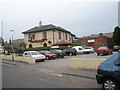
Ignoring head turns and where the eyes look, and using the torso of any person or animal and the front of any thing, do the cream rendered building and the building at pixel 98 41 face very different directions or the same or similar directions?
same or similar directions

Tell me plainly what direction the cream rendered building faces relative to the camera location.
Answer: facing the viewer and to the left of the viewer

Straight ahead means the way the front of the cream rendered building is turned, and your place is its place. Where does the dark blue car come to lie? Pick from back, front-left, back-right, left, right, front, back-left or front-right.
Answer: front-left

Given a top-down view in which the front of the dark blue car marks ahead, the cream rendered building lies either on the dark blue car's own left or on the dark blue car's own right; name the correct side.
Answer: on the dark blue car's own left

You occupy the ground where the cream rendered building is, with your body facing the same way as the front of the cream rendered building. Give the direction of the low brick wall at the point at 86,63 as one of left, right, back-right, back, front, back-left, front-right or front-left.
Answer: front-left

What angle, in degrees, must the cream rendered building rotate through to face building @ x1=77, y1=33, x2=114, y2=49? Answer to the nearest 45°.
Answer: approximately 135° to its left

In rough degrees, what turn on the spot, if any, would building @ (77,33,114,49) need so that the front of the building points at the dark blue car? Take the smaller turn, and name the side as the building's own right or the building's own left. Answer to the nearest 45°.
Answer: approximately 45° to the building's own left

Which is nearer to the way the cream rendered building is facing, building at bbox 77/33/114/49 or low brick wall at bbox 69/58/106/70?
the low brick wall

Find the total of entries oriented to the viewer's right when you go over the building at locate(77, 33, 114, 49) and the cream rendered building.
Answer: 0
